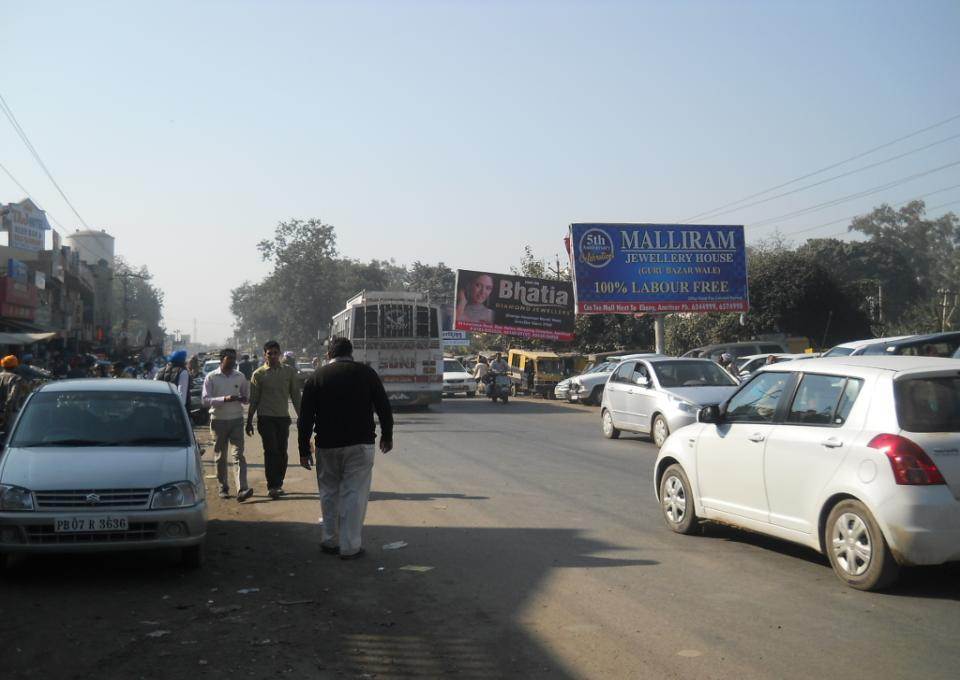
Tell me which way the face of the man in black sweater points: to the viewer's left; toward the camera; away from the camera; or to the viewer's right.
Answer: away from the camera

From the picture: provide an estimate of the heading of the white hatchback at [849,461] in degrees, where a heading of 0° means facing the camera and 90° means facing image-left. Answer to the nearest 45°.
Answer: approximately 135°

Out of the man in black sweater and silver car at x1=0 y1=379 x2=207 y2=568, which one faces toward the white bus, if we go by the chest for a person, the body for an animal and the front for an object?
the man in black sweater

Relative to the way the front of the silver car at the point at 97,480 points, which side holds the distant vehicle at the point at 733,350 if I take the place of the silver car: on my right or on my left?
on my left

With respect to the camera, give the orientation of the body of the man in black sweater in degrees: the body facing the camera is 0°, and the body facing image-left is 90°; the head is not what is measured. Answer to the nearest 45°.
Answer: approximately 180°

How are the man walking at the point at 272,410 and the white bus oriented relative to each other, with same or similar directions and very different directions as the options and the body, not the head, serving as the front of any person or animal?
very different directions

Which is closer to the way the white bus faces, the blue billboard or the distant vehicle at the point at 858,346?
the blue billboard

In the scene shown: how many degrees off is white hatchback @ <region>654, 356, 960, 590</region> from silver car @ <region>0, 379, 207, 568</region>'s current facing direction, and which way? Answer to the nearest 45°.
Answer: approximately 45° to its left

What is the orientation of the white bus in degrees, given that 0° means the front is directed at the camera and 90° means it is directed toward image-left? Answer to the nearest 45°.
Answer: approximately 180°

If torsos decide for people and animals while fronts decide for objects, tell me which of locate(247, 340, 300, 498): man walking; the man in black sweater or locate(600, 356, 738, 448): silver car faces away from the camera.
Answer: the man in black sweater

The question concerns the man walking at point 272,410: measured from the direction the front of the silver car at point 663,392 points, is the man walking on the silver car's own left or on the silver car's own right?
on the silver car's own right

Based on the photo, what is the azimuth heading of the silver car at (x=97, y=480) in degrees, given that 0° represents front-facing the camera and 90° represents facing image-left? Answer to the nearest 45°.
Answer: approximately 0°
